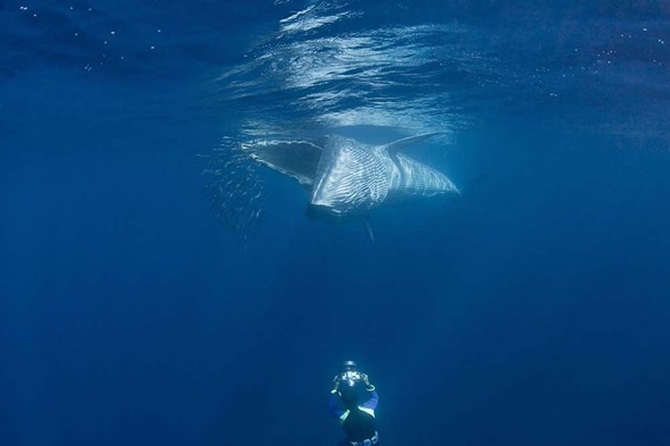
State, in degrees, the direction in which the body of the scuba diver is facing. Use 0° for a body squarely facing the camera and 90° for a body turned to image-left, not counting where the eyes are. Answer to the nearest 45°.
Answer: approximately 180°
